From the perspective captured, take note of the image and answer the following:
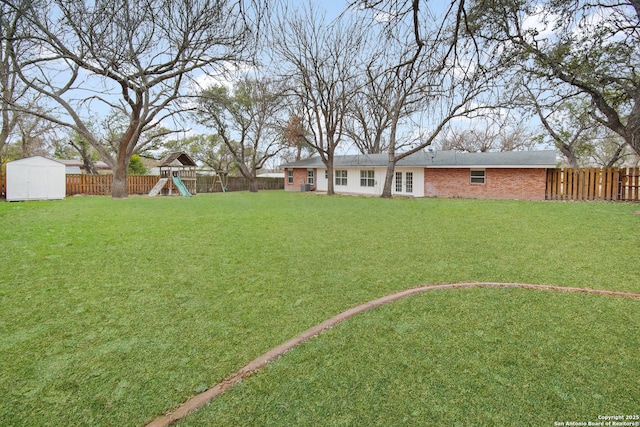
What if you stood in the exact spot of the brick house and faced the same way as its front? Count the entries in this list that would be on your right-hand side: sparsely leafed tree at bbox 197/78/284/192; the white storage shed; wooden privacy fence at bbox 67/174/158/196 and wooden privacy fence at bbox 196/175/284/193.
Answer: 0

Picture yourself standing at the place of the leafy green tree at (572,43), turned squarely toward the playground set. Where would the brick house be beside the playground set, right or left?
right

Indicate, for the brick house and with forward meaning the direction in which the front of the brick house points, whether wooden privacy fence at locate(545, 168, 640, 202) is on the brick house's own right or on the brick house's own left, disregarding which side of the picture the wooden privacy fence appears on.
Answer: on the brick house's own right

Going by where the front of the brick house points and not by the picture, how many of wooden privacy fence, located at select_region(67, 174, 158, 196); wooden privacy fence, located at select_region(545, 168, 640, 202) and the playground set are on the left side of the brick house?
2

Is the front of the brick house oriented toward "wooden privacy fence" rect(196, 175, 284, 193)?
no

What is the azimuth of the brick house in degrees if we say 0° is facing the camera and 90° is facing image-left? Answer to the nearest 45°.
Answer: approximately 180°

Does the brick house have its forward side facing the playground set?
no

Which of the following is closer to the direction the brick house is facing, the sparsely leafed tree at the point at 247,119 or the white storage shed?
the sparsely leafed tree

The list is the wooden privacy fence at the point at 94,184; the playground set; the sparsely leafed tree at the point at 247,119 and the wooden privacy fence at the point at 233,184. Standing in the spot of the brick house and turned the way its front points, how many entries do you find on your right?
0

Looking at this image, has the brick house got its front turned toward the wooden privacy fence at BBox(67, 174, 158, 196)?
no

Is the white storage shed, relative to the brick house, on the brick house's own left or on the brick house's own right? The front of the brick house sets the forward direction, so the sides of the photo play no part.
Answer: on the brick house's own left

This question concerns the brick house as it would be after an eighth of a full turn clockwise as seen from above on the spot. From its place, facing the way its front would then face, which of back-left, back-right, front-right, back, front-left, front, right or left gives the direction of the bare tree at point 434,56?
back-right

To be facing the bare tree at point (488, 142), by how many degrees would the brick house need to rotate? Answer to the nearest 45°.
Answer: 0° — it already faces it
